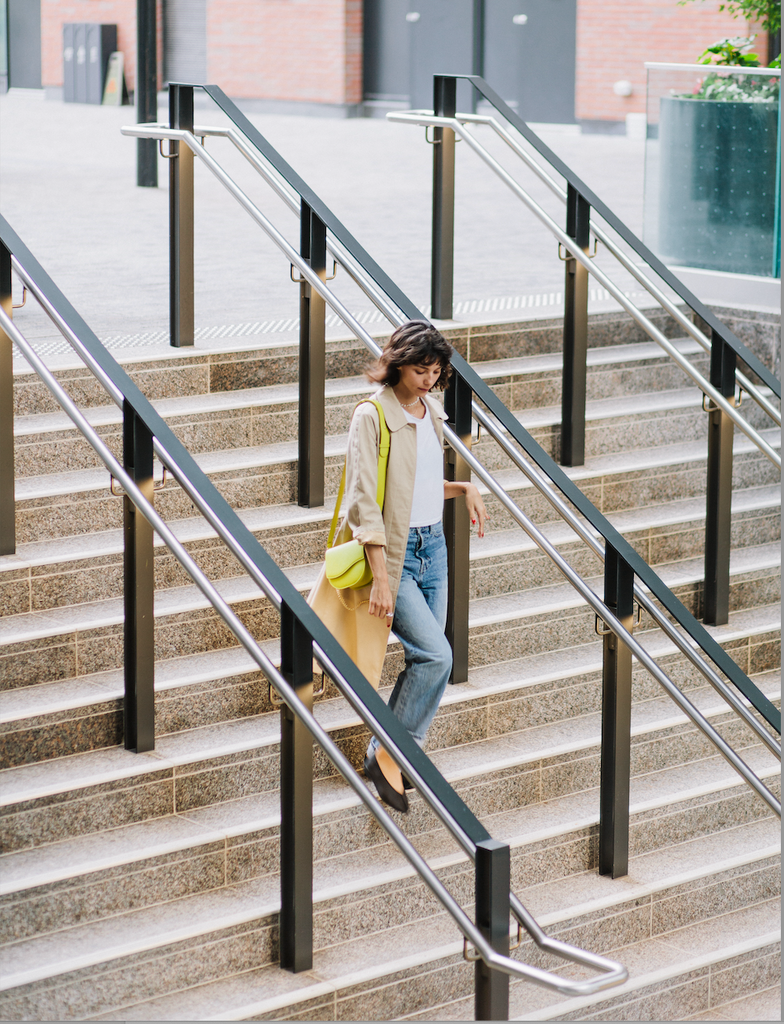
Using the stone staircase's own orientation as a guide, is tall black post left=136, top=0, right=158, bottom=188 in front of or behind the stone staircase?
behind

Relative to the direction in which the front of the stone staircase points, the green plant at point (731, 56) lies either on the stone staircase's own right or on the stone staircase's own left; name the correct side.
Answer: on the stone staircase's own left
